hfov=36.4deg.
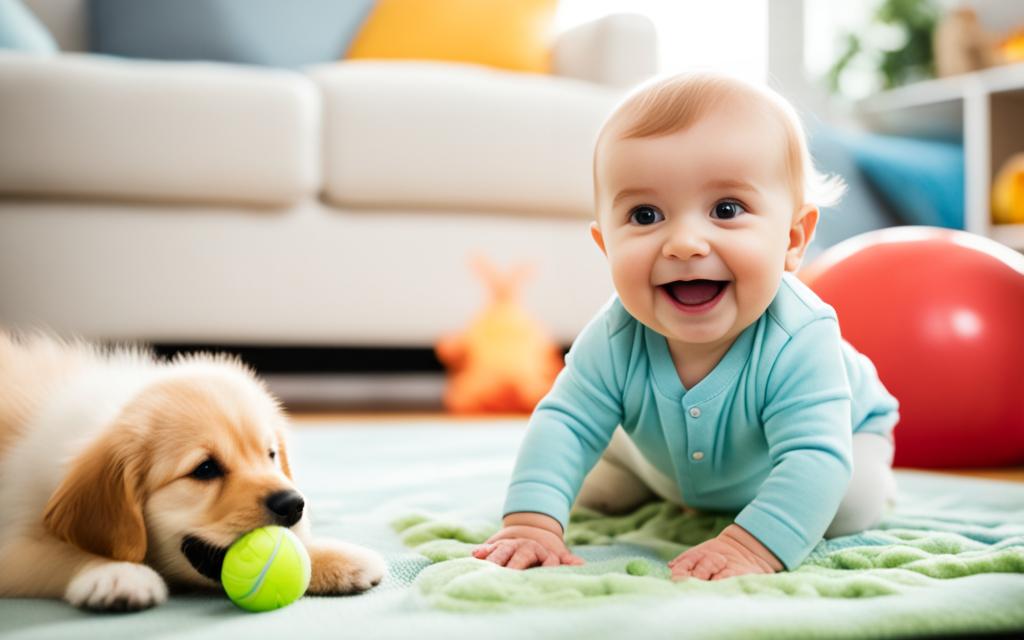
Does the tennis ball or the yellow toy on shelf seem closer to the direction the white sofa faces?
the tennis ball

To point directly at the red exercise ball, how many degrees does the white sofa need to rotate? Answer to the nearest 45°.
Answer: approximately 45° to its left

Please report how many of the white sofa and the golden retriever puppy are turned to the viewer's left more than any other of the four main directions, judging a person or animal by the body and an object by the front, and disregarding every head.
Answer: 0

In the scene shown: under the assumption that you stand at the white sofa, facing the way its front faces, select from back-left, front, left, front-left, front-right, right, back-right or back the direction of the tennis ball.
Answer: front

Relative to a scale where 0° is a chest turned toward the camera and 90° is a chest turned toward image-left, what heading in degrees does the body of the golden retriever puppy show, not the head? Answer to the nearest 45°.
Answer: approximately 315°

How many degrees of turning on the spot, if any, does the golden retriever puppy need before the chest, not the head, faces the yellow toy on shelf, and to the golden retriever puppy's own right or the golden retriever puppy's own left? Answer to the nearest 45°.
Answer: approximately 90° to the golden retriever puppy's own left

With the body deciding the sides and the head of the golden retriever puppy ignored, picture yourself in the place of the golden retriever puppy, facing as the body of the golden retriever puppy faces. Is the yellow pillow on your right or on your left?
on your left

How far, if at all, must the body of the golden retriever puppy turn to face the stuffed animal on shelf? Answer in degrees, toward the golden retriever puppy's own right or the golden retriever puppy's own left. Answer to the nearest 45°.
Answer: approximately 90° to the golden retriever puppy's own left

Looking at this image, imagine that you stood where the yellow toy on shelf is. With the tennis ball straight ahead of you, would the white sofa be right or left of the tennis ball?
right

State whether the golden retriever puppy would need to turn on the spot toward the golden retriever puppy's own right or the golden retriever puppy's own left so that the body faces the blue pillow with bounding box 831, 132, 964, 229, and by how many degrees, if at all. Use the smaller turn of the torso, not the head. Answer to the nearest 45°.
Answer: approximately 90° to the golden retriever puppy's own left

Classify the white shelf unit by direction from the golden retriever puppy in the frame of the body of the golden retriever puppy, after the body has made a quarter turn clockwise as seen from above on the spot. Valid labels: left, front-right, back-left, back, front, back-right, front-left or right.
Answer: back

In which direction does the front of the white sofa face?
toward the camera
